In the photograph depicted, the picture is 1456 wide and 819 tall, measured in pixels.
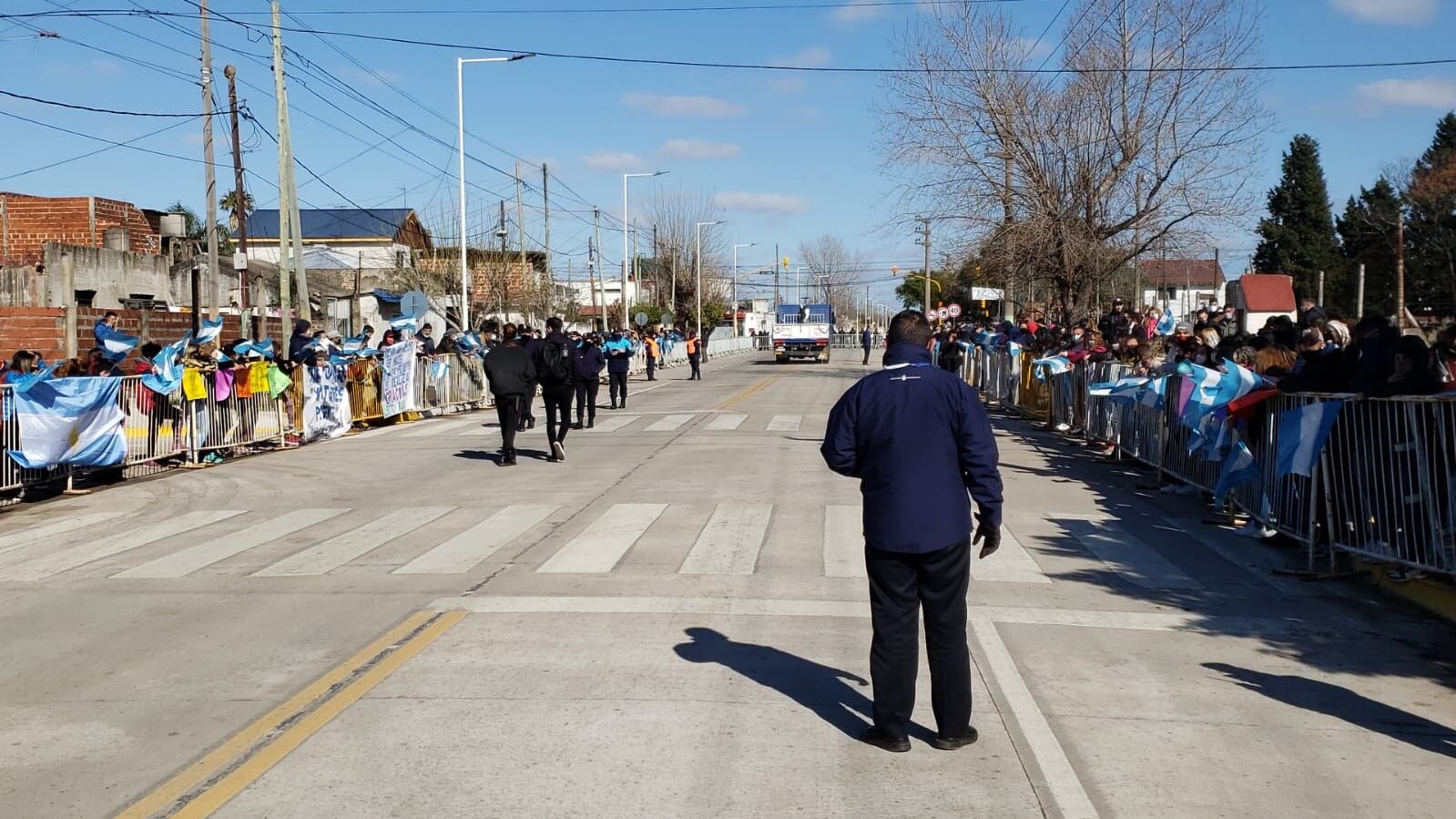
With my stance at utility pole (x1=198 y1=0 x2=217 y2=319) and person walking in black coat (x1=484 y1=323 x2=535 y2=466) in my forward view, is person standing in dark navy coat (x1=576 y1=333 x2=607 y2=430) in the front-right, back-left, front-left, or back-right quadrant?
front-left

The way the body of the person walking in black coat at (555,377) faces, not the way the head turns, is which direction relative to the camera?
away from the camera

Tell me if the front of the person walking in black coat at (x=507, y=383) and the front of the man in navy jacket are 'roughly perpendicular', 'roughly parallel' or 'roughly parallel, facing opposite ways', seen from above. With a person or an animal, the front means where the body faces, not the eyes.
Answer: roughly parallel

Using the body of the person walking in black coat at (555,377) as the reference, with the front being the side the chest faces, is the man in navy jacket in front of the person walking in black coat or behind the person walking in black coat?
behind

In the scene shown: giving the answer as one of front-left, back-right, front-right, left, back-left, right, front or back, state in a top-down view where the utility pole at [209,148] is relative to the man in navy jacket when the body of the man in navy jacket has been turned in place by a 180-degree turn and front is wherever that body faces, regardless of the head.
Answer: back-right

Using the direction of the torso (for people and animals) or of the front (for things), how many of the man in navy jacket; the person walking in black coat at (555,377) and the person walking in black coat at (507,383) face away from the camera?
3

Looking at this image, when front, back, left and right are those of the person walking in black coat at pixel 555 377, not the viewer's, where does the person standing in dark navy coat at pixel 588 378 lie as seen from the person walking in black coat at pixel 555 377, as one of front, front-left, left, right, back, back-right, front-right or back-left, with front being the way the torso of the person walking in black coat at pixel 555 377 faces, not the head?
front

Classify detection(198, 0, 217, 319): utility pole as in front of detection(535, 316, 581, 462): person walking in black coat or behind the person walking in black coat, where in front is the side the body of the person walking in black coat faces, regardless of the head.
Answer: in front

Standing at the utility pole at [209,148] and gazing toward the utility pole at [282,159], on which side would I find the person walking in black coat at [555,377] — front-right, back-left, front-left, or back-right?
front-right

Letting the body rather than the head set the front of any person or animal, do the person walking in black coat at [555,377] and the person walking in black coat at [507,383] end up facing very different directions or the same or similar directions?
same or similar directions

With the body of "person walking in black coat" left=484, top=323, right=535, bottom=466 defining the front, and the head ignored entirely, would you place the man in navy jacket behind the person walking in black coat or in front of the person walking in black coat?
behind

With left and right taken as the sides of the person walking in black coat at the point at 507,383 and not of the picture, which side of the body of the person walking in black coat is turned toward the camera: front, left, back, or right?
back

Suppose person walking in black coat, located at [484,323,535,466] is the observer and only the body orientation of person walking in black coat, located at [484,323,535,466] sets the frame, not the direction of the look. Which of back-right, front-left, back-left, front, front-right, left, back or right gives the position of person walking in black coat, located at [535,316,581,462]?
front-right

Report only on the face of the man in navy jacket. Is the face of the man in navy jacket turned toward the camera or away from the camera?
away from the camera

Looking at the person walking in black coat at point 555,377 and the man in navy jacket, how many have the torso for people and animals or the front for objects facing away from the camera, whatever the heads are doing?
2

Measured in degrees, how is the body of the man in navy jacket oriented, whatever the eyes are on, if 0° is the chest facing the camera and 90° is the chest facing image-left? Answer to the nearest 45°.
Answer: approximately 180°
